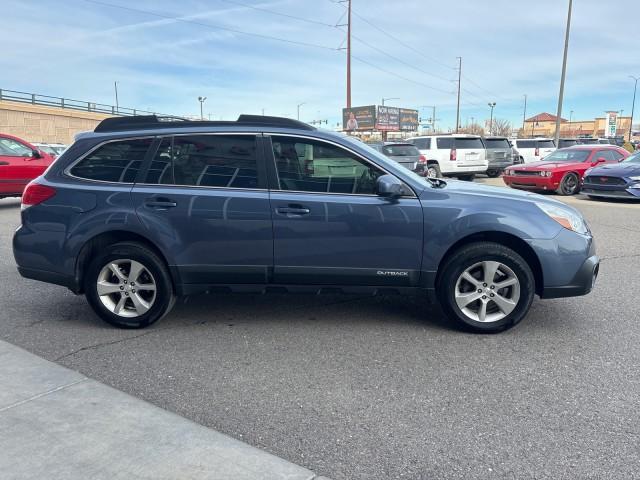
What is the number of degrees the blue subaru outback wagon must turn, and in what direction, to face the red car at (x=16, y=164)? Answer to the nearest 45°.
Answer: approximately 135° to its left

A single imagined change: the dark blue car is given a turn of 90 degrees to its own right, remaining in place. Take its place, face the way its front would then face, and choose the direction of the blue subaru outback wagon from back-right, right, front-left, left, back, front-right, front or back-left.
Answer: back-left

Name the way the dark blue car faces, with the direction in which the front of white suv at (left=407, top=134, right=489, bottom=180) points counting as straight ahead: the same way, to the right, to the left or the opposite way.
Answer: to the left

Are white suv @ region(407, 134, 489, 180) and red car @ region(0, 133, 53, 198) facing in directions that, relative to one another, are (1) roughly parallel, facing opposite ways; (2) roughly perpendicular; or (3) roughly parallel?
roughly perpendicular

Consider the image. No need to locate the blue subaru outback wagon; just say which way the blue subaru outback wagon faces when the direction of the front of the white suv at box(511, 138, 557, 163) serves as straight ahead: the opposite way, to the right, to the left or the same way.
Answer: to the right

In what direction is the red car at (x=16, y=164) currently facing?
to the viewer's right

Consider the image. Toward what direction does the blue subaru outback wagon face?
to the viewer's right

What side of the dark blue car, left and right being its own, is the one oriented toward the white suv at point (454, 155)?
right

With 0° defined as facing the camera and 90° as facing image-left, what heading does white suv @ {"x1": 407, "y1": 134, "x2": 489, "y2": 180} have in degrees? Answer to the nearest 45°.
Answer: approximately 135°

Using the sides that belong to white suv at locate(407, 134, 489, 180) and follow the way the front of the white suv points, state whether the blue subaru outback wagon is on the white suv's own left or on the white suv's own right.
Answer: on the white suv's own left

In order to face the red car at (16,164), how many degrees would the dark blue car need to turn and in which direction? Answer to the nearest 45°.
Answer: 0° — it already faces it

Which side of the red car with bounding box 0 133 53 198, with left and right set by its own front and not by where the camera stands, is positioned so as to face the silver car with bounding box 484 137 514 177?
front

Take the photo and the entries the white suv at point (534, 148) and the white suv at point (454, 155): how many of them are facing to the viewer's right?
0

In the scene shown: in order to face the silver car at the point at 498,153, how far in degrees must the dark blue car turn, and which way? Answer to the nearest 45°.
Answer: approximately 90° to its right

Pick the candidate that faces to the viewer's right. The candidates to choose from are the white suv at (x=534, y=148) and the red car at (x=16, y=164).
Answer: the red car

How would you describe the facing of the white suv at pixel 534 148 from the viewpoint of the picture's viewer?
facing away from the viewer and to the left of the viewer
